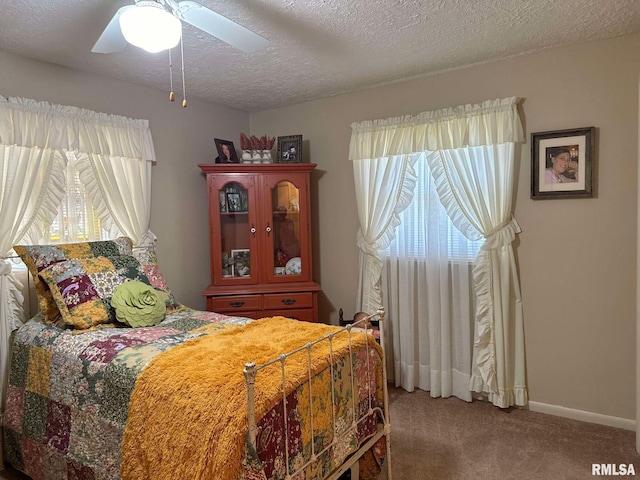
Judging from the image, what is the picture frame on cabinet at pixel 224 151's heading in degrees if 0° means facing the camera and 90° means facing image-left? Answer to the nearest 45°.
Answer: approximately 315°

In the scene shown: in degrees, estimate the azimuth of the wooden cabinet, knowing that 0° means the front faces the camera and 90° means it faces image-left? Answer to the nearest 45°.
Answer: approximately 0°

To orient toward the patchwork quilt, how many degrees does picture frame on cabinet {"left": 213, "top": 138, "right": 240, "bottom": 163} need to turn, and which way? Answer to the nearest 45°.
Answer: approximately 45° to its right

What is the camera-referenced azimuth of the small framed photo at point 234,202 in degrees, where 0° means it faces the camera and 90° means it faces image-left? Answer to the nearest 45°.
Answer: approximately 0°

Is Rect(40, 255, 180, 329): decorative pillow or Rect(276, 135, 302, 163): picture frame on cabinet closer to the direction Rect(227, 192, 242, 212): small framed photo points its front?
the decorative pillow

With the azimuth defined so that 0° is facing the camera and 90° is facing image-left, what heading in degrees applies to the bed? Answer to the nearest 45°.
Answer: approximately 315°

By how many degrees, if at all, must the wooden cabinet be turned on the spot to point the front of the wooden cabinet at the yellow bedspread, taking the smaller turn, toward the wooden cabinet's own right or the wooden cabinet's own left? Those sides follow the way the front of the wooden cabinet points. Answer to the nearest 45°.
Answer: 0° — it already faces it

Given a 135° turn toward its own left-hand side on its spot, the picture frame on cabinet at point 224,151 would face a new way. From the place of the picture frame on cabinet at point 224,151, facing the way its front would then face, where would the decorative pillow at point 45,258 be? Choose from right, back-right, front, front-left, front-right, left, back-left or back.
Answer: back-left

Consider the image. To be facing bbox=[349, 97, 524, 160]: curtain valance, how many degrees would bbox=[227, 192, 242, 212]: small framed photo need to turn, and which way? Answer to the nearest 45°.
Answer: approximately 45° to its left

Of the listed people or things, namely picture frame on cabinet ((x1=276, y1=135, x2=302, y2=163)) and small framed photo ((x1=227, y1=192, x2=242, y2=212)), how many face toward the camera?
2

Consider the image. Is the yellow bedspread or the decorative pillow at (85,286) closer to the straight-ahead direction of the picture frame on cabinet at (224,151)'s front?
the yellow bedspread

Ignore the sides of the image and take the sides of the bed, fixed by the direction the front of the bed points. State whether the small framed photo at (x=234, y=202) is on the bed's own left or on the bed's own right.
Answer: on the bed's own left

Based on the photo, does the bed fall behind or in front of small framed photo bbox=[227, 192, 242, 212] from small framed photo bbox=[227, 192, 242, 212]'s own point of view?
in front
